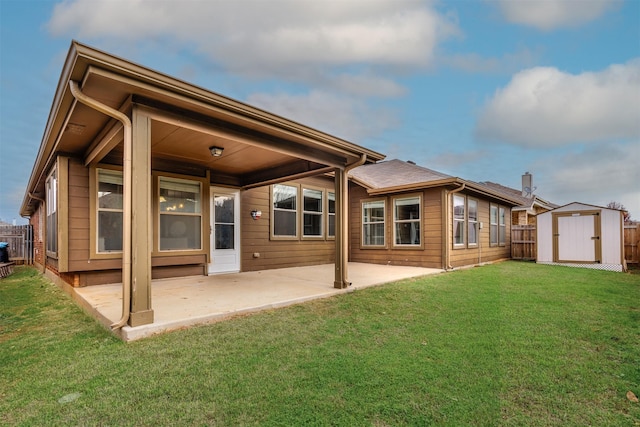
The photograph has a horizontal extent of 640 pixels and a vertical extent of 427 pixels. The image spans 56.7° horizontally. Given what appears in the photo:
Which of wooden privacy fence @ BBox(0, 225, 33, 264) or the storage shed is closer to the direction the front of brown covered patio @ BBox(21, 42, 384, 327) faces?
the storage shed

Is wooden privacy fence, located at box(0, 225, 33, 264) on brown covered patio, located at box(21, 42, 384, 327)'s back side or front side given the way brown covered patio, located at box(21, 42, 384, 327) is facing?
on the back side
